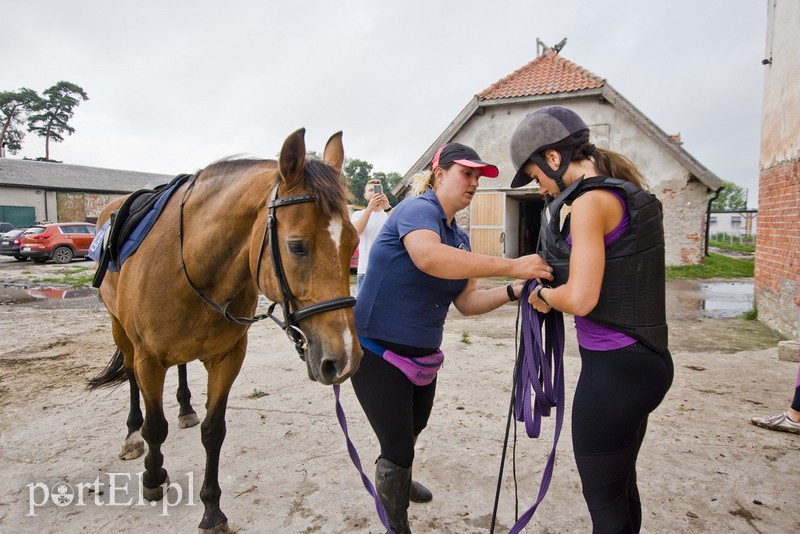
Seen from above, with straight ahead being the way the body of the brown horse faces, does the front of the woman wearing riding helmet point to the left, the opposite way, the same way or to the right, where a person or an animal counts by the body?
the opposite way

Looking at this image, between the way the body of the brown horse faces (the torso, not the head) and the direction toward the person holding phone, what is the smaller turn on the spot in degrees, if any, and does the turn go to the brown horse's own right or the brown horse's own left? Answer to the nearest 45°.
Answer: approximately 90° to the brown horse's own left

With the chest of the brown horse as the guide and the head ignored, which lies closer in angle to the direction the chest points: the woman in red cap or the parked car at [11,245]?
the woman in red cap

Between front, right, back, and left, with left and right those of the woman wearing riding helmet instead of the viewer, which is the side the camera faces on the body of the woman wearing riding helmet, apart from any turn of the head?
left

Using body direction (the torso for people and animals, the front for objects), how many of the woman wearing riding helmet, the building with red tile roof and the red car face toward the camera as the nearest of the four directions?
1

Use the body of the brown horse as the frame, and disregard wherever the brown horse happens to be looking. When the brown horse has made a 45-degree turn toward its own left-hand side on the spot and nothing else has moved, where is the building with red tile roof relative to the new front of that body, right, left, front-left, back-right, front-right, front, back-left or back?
front-left

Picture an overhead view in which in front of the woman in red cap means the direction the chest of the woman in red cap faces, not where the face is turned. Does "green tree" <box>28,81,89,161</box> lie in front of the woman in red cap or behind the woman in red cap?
behind

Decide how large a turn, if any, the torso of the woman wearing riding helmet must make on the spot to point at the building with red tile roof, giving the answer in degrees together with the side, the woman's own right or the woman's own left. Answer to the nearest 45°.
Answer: approximately 90° to the woman's own right

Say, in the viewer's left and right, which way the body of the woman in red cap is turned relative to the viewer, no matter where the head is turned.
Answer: facing the viewer and to the right of the viewer

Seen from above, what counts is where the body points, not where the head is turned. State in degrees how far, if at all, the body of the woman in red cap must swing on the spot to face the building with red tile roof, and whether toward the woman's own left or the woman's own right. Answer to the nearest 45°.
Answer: approximately 135° to the woman's own left

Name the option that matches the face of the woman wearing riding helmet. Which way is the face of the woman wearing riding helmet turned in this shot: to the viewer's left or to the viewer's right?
to the viewer's left

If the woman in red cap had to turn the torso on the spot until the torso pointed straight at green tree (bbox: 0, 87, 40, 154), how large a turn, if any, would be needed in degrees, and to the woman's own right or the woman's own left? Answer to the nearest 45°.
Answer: approximately 180°

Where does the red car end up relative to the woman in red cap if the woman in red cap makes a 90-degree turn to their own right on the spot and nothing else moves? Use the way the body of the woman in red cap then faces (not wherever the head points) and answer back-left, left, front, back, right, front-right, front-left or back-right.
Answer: right
